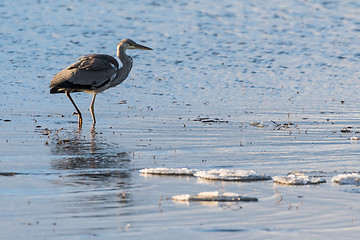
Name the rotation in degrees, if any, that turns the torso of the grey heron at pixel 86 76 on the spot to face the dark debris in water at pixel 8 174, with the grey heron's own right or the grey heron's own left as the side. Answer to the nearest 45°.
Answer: approximately 90° to the grey heron's own right

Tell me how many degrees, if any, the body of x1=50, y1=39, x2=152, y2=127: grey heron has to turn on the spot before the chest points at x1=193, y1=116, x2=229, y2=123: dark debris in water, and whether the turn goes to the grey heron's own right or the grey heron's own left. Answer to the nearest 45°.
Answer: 0° — it already faces it

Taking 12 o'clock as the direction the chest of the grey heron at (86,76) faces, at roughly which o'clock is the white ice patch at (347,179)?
The white ice patch is roughly at 2 o'clock from the grey heron.

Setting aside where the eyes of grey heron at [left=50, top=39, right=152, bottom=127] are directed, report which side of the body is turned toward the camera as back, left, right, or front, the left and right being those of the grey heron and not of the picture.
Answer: right

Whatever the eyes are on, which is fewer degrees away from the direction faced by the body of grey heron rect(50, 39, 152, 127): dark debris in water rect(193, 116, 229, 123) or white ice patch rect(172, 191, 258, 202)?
the dark debris in water

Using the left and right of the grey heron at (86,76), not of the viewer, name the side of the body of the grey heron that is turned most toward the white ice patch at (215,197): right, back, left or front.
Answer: right

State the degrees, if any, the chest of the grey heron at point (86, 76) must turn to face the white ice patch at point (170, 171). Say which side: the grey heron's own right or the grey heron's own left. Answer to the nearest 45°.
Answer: approximately 90° to the grey heron's own right
